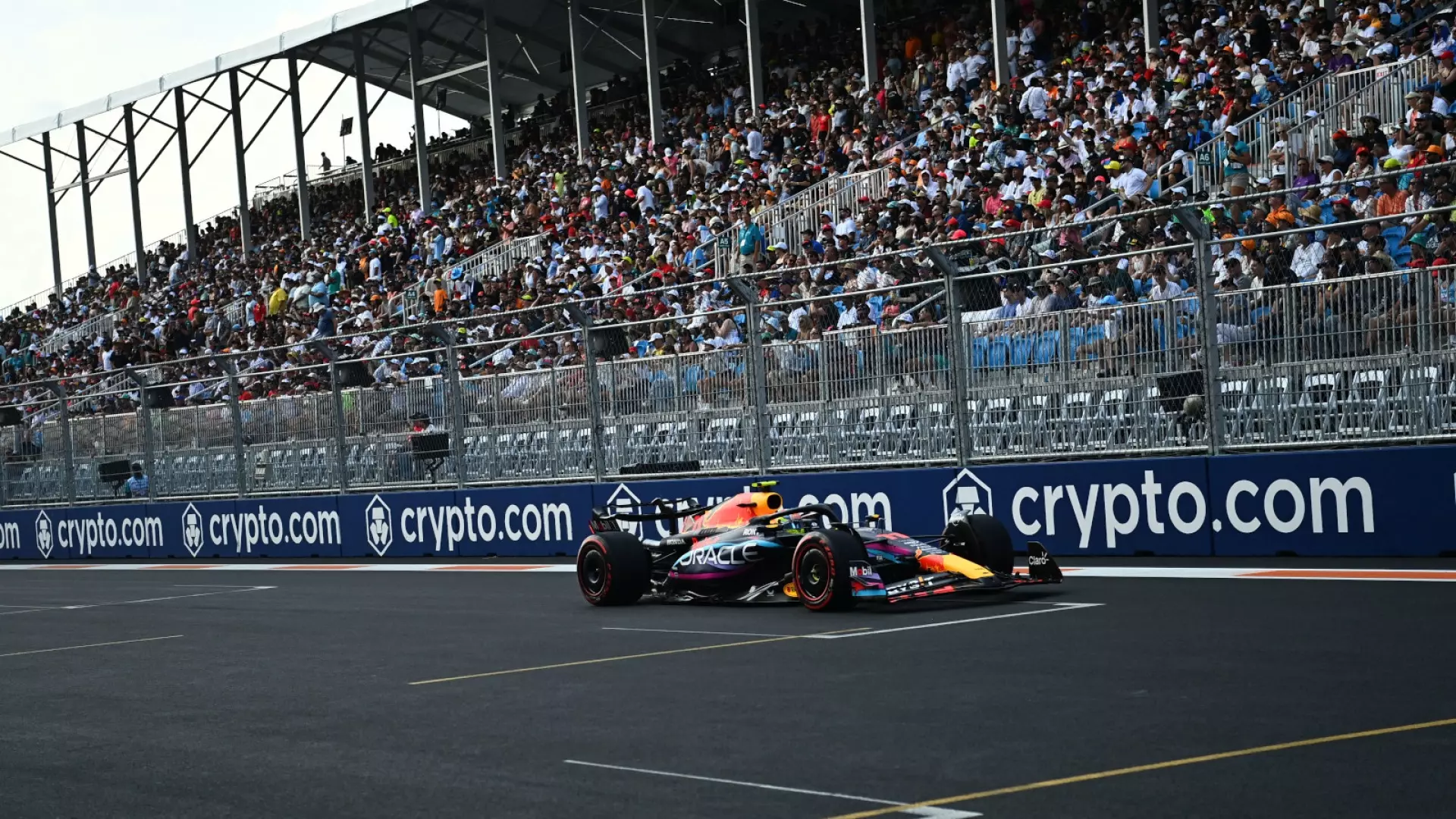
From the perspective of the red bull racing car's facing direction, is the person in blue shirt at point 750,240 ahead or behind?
behind

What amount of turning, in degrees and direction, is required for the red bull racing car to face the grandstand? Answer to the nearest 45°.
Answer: approximately 135° to its left

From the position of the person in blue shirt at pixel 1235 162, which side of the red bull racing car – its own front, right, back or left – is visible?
left

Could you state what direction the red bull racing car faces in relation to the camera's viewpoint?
facing the viewer and to the right of the viewer

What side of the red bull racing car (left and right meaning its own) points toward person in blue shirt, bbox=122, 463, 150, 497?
back
